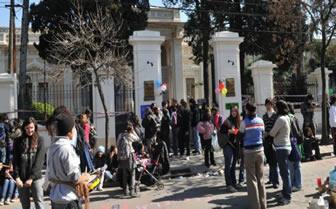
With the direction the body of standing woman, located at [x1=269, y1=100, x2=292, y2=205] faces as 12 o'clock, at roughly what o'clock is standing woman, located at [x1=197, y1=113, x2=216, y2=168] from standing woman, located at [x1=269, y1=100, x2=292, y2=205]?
standing woman, located at [x1=197, y1=113, x2=216, y2=168] is roughly at 2 o'clock from standing woman, located at [x1=269, y1=100, x2=292, y2=205].

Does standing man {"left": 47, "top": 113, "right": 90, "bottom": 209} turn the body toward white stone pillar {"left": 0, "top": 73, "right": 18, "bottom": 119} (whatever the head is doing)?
no

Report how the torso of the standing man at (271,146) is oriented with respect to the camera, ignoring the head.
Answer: toward the camera

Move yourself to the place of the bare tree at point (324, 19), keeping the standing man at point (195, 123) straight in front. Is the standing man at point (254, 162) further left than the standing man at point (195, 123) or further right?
left

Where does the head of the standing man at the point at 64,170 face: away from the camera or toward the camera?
away from the camera

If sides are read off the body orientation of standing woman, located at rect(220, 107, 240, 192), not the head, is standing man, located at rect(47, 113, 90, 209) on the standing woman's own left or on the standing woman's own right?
on the standing woman's own right

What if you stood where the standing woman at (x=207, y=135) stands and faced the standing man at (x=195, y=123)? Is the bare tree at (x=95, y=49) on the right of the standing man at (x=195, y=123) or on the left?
left

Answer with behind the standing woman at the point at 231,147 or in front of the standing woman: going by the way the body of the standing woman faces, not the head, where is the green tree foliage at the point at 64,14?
behind

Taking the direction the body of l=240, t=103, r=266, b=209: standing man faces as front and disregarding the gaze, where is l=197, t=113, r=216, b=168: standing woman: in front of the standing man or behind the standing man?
in front

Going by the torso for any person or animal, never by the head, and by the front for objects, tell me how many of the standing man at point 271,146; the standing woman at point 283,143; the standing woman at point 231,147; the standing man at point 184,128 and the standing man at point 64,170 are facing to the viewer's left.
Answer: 1

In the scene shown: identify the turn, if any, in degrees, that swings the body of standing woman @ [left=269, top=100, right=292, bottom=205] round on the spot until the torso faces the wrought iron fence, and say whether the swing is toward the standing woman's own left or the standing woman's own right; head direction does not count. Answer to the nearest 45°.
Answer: approximately 45° to the standing woman's own right

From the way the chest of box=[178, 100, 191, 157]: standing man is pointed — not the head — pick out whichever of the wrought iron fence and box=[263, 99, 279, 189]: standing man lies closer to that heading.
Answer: the wrought iron fence

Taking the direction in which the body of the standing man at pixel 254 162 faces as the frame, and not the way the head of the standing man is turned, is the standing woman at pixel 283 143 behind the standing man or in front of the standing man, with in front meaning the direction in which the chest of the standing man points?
in front

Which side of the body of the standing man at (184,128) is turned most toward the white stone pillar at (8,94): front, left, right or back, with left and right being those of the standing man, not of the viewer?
left

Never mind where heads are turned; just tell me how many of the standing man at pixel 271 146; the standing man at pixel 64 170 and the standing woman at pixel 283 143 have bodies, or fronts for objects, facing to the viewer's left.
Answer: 1
